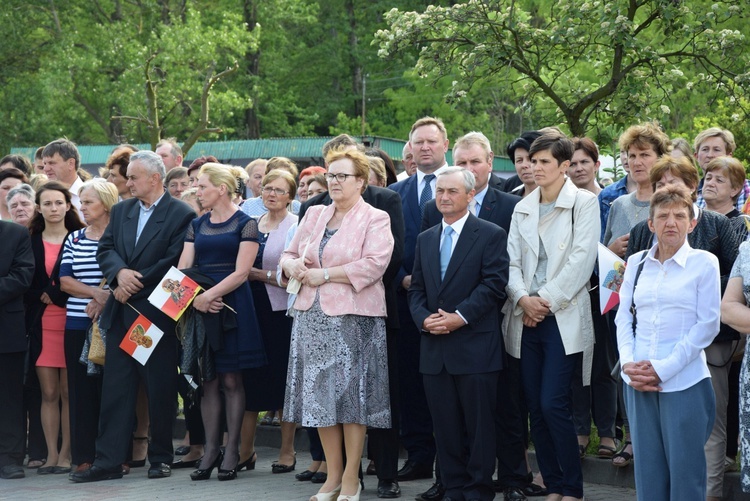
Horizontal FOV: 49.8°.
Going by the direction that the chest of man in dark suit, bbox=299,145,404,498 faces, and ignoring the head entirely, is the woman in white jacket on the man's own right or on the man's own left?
on the man's own left

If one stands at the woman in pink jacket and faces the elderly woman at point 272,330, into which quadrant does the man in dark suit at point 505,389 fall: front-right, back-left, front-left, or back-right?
back-right

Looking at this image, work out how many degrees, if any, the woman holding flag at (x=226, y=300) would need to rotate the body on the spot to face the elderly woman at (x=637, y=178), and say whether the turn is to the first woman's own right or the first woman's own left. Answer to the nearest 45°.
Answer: approximately 135° to the first woman's own left

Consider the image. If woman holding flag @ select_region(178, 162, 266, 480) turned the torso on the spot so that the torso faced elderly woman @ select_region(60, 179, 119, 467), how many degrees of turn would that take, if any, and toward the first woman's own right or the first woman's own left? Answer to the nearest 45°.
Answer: approximately 90° to the first woman's own right

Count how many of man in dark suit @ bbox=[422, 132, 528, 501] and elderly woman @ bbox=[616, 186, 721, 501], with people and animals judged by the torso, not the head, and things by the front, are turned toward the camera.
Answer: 2

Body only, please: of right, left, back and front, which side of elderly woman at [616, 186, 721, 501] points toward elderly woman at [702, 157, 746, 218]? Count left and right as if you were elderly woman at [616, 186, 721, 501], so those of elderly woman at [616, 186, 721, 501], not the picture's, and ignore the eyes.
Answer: back

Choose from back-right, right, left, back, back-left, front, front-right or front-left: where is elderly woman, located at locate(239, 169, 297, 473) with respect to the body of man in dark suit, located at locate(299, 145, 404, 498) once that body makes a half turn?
front-left

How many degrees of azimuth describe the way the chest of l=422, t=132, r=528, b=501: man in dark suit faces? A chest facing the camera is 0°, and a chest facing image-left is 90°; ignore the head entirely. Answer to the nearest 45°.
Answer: approximately 0°
